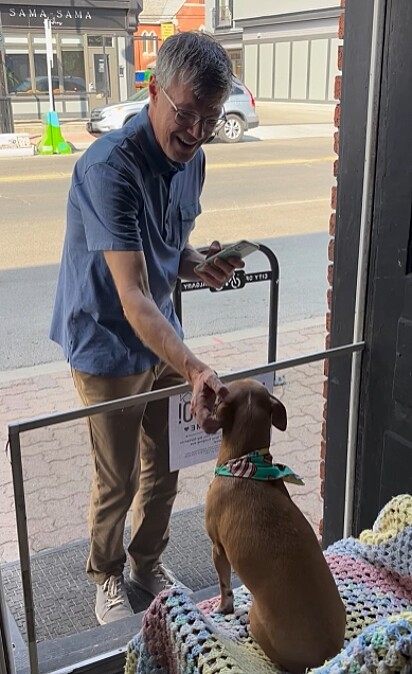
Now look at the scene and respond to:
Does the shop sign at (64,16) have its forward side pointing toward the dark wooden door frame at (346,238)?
yes

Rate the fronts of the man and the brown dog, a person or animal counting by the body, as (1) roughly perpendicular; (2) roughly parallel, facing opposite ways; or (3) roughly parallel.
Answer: roughly parallel, facing opposite ways

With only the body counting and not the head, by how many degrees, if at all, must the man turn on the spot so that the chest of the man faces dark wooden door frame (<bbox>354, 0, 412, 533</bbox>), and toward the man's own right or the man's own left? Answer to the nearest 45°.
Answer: approximately 45° to the man's own left

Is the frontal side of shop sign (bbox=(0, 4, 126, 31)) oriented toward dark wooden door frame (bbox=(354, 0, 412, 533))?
yes

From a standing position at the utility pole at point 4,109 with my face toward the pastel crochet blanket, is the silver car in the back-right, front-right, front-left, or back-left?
front-left

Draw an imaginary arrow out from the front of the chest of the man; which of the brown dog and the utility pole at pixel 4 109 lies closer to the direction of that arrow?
the brown dog

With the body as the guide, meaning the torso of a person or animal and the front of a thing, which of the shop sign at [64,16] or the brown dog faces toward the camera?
the shop sign

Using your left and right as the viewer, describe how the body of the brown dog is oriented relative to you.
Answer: facing away from the viewer and to the left of the viewer

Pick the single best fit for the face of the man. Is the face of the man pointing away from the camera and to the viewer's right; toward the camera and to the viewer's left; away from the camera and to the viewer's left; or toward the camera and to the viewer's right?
toward the camera and to the viewer's right

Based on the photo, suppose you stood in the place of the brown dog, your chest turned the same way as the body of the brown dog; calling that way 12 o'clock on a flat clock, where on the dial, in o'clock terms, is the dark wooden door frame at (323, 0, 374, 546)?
The dark wooden door frame is roughly at 2 o'clock from the brown dog.

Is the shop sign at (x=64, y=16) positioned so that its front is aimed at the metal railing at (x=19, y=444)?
yes

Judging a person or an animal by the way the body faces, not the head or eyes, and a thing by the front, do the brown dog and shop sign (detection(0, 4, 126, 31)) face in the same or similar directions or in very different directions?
very different directions

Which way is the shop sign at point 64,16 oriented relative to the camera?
toward the camera

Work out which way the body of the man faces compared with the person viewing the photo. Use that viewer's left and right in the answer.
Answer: facing the viewer and to the right of the viewer

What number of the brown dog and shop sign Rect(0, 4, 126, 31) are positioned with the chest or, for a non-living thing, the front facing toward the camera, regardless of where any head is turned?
1

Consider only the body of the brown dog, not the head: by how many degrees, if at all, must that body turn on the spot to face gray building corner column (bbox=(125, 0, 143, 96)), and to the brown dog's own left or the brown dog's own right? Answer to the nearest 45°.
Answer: approximately 45° to the brown dog's own right
